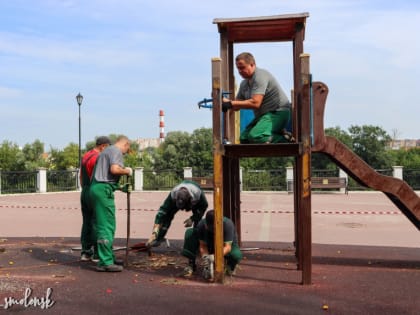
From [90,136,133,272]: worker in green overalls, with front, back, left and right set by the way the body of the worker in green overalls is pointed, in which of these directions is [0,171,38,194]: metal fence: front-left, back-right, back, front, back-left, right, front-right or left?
left

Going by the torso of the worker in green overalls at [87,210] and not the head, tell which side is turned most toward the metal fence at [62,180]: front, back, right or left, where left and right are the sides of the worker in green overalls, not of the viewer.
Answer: left

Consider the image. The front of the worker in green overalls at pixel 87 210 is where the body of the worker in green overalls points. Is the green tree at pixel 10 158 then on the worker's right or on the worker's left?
on the worker's left

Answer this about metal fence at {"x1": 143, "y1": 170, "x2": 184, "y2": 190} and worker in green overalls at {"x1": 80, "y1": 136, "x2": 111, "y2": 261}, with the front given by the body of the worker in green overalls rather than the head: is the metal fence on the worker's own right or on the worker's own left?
on the worker's own left

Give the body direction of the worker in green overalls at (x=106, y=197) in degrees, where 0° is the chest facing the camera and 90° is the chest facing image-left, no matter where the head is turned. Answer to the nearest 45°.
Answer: approximately 270°

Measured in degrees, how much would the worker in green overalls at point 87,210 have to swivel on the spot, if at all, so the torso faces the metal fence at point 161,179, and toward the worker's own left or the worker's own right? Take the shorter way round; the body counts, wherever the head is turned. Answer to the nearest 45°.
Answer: approximately 90° to the worker's own left

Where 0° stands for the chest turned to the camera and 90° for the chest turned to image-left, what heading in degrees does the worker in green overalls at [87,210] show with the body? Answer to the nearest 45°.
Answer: approximately 270°

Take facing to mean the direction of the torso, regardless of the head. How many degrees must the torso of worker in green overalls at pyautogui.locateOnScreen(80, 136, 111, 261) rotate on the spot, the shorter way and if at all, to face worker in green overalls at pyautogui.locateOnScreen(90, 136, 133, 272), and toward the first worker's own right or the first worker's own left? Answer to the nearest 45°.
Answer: approximately 90° to the first worker's own right
